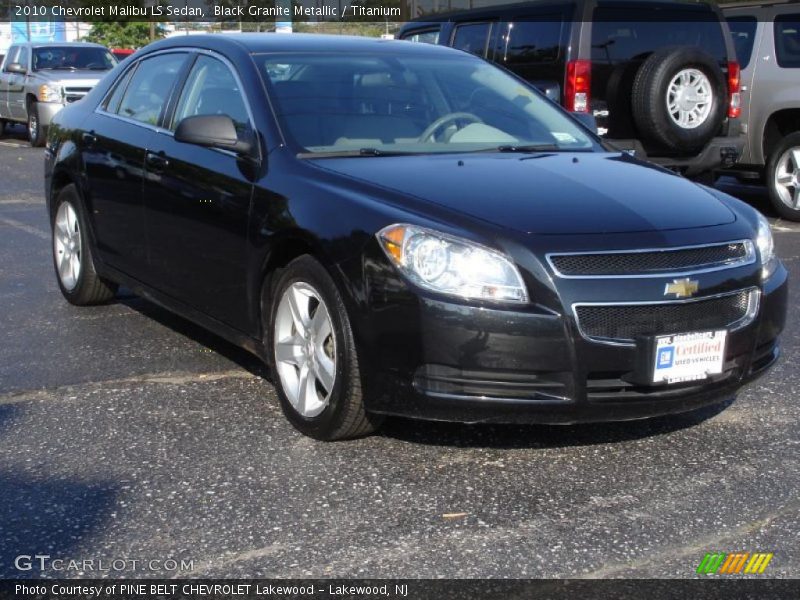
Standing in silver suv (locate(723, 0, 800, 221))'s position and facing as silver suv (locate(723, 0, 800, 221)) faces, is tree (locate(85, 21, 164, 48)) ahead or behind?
ahead

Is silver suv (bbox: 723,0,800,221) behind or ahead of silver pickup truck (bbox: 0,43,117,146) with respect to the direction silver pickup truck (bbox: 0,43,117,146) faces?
ahead

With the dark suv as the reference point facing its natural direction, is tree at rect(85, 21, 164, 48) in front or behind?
in front

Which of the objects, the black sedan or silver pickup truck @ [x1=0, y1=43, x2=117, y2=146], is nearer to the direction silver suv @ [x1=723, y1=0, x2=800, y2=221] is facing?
the silver pickup truck

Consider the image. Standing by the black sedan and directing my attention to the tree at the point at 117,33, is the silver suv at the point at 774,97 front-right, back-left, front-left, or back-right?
front-right

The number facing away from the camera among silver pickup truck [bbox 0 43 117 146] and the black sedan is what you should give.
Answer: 0

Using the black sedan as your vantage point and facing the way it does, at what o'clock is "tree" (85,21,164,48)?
The tree is roughly at 7 o'clock from the black sedan.

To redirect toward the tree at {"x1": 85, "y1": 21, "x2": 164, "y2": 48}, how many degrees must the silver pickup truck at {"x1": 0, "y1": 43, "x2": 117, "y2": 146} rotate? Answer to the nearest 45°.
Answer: approximately 135° to its left

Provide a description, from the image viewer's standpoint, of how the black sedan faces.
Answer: facing the viewer and to the right of the viewer

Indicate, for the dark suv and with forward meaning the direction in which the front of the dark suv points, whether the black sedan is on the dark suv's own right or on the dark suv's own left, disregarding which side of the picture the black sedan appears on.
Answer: on the dark suv's own left

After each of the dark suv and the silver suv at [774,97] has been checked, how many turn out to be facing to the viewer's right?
0

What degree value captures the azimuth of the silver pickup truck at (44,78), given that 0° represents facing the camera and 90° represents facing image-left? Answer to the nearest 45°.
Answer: approximately 315°

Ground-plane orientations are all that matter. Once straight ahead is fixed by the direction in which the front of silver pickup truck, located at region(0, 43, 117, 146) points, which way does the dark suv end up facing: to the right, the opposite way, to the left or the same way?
the opposite way

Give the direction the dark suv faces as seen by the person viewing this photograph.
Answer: facing away from the viewer and to the left of the viewer
